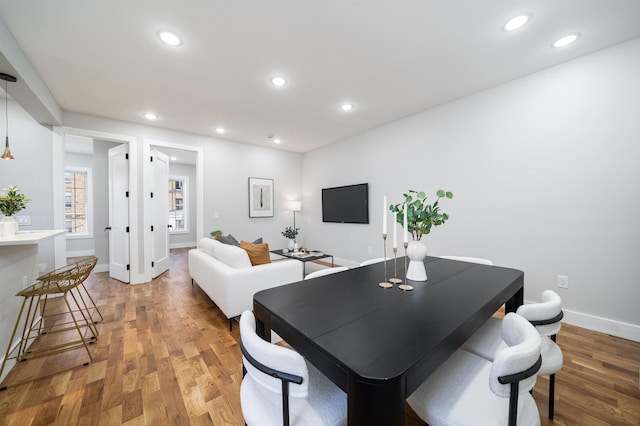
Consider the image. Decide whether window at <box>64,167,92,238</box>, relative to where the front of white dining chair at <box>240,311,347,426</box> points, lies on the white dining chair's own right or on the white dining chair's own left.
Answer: on the white dining chair's own left

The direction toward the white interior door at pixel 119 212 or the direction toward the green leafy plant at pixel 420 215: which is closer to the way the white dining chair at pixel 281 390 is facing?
the green leafy plant

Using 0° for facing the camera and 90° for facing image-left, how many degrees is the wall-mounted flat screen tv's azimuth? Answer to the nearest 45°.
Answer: approximately 45°

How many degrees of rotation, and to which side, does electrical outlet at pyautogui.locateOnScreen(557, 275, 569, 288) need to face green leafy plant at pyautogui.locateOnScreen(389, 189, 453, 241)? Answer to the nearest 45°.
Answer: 0° — it already faces it

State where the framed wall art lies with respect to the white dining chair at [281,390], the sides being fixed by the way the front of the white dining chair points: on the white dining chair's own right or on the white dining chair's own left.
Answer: on the white dining chair's own left

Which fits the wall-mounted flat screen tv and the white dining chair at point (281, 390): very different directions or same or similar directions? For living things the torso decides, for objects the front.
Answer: very different directions

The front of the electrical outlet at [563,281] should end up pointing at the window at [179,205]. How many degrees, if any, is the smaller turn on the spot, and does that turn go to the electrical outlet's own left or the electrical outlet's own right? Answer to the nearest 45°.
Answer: approximately 90° to the electrical outlet's own right

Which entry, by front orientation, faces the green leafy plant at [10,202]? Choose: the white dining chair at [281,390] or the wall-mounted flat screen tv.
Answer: the wall-mounted flat screen tv
